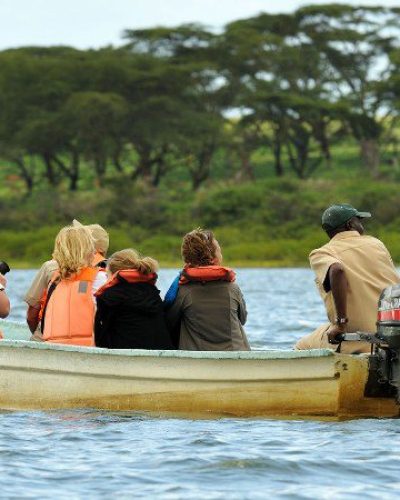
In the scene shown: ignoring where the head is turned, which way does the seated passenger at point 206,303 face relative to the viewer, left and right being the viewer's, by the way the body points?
facing away from the viewer

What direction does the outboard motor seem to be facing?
to the viewer's left

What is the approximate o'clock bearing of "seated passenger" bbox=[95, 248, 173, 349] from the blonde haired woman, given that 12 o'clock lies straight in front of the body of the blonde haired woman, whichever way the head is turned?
The seated passenger is roughly at 4 o'clock from the blonde haired woman.

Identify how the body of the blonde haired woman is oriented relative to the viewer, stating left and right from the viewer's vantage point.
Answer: facing away from the viewer

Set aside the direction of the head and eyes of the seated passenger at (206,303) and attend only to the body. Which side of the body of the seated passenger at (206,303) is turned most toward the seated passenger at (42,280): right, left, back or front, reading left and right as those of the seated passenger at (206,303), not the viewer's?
left

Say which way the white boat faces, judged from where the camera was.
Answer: facing to the left of the viewer

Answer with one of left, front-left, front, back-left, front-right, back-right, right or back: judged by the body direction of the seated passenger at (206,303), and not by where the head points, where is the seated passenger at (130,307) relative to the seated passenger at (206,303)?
left

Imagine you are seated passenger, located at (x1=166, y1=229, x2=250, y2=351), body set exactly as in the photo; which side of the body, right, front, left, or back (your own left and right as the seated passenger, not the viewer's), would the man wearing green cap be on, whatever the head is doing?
right

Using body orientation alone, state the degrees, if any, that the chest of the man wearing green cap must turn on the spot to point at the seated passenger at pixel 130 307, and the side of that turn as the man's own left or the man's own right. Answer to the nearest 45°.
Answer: approximately 90° to the man's own left

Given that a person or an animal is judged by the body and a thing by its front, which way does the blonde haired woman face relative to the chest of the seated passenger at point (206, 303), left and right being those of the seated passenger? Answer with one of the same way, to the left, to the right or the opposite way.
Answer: the same way

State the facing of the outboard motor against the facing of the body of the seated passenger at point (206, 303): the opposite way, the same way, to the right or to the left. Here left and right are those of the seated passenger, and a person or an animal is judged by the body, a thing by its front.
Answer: to the left

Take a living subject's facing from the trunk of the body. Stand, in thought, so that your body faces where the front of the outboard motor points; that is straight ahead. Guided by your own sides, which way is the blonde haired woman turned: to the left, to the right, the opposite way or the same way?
to the right
